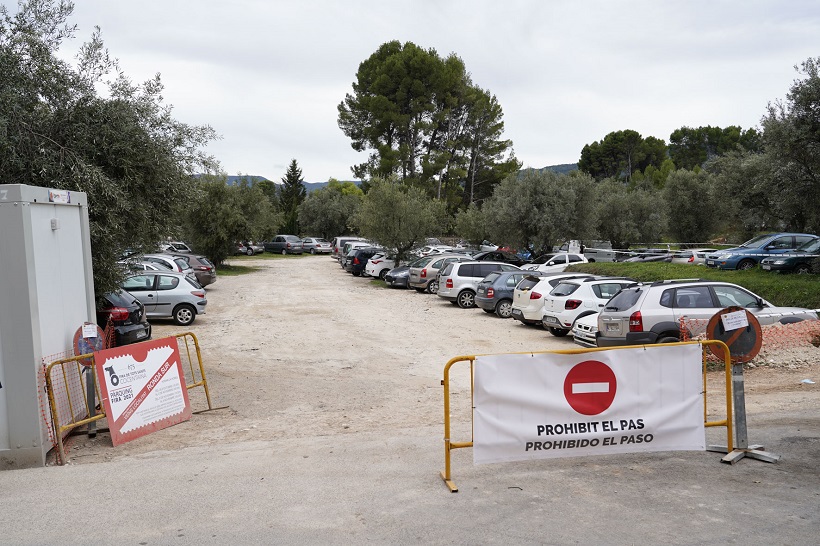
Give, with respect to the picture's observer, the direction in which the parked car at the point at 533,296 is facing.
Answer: facing away from the viewer and to the right of the viewer

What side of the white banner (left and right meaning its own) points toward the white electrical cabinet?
right

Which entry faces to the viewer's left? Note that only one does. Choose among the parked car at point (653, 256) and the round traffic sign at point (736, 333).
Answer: the parked car

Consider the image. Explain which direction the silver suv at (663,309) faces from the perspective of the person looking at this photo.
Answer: facing away from the viewer and to the right of the viewer

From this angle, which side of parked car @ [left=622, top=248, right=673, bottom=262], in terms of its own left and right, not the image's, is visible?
left

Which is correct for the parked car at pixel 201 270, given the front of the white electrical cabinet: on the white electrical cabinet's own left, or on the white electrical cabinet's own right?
on the white electrical cabinet's own left

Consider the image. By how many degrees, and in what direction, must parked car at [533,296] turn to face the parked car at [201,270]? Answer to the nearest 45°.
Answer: approximately 90° to its left

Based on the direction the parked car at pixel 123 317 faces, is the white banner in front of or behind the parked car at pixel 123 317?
behind

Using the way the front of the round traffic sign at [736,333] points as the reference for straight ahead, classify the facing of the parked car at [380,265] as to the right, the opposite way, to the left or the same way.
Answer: the opposite way

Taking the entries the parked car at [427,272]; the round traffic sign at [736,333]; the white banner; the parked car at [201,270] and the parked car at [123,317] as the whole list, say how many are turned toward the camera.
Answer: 2

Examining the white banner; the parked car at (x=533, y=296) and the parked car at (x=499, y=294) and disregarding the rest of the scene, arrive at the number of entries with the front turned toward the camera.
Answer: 1
